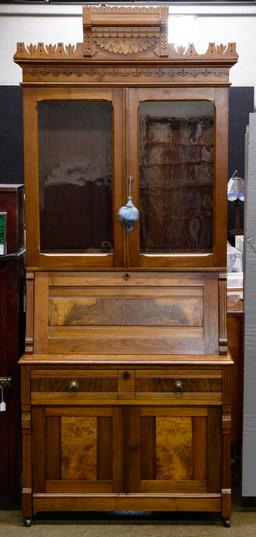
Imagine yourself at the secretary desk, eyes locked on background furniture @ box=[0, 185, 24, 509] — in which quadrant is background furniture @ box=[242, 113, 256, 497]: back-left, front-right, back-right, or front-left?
back-right

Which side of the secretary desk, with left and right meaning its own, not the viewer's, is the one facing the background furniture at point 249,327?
left

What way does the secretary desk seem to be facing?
toward the camera

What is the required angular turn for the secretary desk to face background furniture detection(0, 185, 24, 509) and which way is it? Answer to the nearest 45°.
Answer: approximately 90° to its right

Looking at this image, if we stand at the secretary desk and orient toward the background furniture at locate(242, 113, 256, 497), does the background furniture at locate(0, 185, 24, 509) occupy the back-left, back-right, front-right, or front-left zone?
back-left
